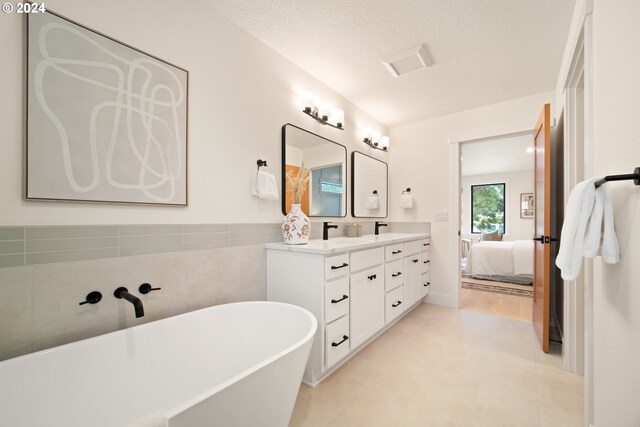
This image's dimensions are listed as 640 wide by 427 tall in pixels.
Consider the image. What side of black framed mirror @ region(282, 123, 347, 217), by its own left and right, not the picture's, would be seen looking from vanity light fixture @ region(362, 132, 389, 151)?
left

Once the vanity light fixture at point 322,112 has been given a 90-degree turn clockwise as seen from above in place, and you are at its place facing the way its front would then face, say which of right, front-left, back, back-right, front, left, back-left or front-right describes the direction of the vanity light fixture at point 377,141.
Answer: back

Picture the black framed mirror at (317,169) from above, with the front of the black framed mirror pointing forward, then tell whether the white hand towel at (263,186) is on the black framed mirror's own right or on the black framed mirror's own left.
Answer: on the black framed mirror's own right

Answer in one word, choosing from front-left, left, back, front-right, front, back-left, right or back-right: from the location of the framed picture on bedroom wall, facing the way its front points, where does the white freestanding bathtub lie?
front

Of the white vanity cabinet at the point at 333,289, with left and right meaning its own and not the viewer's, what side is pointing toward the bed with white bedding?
left

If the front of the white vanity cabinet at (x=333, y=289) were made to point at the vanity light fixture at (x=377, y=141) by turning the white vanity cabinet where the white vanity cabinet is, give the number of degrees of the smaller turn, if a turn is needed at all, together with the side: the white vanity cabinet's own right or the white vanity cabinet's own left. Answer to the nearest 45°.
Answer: approximately 135° to the white vanity cabinet's own left

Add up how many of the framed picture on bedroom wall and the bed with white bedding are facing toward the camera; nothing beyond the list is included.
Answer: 1

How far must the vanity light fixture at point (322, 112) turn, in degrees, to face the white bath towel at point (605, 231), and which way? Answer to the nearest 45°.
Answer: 0° — it already faces it

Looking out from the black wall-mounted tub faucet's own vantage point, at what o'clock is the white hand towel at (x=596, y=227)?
The white hand towel is roughly at 12 o'clock from the black wall-mounted tub faucet.

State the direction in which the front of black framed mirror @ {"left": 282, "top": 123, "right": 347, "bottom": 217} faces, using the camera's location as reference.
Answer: facing the viewer and to the right of the viewer

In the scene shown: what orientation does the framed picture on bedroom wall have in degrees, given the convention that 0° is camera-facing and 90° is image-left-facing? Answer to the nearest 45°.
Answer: approximately 0°

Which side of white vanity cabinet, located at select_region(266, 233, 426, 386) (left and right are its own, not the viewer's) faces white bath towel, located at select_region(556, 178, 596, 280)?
front
